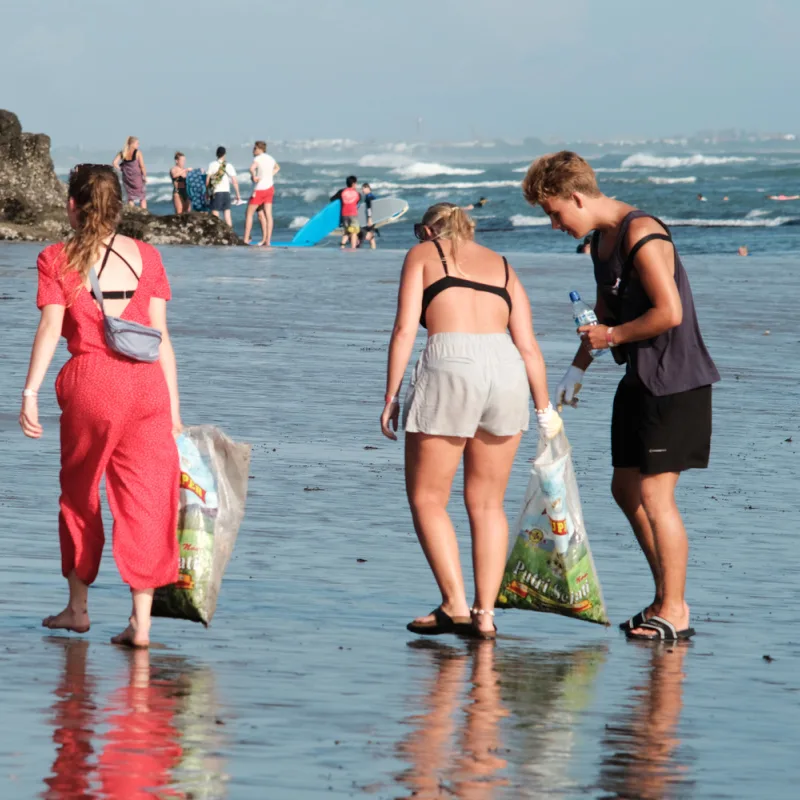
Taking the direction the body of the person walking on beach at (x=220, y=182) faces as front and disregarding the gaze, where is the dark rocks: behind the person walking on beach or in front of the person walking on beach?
behind

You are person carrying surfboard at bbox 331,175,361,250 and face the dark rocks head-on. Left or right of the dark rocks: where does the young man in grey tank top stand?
left

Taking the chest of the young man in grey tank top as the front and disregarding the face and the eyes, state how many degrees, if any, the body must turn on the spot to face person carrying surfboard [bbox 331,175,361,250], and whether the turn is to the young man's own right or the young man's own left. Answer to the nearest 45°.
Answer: approximately 90° to the young man's own right

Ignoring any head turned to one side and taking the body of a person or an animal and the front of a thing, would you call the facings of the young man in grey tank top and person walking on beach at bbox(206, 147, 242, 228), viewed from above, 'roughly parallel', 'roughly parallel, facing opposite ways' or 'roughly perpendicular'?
roughly perpendicular

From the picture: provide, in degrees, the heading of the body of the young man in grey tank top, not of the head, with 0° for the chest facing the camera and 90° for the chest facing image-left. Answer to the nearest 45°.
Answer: approximately 90°

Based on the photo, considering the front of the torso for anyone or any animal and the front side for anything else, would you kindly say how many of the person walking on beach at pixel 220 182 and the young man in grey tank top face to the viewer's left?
1

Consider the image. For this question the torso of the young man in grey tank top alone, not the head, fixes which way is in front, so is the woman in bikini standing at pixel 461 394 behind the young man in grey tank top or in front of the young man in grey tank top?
in front

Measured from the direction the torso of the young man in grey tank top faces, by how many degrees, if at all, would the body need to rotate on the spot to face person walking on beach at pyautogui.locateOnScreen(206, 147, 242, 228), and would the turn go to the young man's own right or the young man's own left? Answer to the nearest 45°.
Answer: approximately 90° to the young man's own right

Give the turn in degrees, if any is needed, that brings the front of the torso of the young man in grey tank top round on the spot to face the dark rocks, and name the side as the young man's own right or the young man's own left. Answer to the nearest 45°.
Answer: approximately 90° to the young man's own right

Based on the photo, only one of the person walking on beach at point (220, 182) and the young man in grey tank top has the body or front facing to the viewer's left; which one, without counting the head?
the young man in grey tank top

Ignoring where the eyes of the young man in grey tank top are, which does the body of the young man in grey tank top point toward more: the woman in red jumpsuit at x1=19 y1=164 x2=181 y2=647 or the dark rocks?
the woman in red jumpsuit
